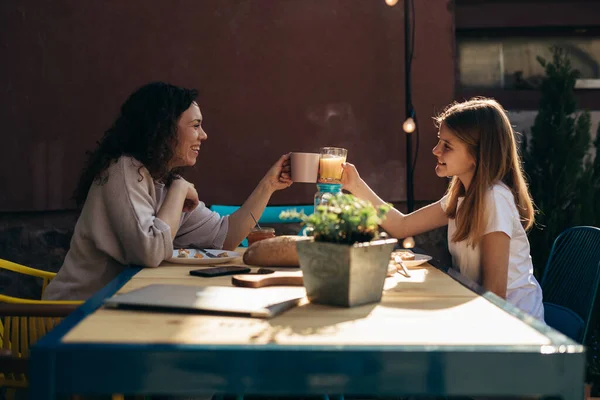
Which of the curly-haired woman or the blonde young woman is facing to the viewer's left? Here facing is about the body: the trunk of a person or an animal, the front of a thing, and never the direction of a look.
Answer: the blonde young woman

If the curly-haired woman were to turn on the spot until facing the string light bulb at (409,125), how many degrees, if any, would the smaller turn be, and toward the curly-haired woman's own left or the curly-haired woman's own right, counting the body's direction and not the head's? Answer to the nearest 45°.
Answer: approximately 45° to the curly-haired woman's own left

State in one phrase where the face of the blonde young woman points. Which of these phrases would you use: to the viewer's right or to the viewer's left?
to the viewer's left

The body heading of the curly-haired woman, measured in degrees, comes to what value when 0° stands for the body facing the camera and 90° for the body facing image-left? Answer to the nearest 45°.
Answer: approximately 270°

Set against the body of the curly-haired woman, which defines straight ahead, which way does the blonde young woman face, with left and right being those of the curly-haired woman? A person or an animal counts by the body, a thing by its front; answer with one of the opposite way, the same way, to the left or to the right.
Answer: the opposite way

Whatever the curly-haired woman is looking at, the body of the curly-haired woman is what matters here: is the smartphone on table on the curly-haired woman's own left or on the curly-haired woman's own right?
on the curly-haired woman's own right

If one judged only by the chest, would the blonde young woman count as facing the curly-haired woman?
yes

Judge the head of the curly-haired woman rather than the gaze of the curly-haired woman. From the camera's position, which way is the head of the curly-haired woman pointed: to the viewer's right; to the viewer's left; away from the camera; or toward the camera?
to the viewer's right

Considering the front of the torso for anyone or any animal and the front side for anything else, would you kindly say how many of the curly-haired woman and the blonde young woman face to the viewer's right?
1

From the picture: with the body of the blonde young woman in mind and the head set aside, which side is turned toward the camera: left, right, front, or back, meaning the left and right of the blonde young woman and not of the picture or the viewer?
left
